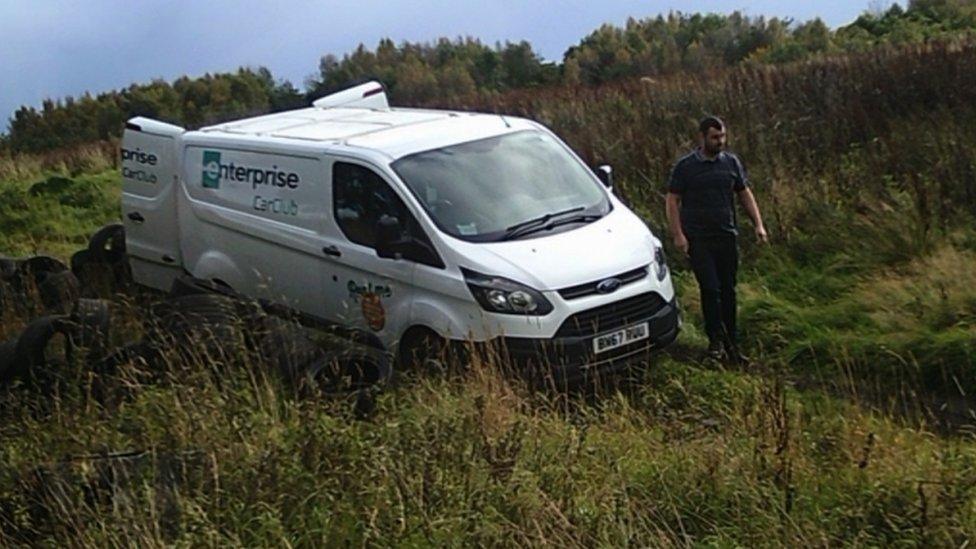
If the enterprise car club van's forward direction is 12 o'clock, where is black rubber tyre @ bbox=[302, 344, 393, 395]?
The black rubber tyre is roughly at 2 o'clock from the enterprise car club van.

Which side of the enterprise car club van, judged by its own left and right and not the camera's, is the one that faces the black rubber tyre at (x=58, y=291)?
back

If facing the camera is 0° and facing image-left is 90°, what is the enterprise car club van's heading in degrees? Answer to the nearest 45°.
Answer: approximately 315°

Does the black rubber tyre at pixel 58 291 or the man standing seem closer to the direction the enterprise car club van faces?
the man standing

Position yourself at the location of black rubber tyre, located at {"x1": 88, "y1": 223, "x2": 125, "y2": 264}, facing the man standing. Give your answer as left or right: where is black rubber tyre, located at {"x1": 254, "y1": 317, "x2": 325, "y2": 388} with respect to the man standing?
right

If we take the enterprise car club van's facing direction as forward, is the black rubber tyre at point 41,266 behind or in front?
behind

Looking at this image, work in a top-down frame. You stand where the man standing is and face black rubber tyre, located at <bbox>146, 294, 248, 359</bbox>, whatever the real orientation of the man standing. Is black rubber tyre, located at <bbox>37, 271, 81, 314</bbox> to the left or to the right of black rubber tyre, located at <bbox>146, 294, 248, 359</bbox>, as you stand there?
right

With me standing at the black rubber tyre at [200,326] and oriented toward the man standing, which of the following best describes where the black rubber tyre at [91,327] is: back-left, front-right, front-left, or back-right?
back-left

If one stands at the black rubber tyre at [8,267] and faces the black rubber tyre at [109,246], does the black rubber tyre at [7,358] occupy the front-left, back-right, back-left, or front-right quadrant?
back-right

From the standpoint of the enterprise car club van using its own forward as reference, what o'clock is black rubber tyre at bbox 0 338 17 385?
The black rubber tyre is roughly at 4 o'clock from the enterprise car club van.

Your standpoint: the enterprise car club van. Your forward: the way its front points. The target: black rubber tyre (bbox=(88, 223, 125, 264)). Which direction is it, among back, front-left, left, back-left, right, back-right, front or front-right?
back

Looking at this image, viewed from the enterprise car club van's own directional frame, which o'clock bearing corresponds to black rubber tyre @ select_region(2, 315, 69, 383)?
The black rubber tyre is roughly at 4 o'clock from the enterprise car club van.

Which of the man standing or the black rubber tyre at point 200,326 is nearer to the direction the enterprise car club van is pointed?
the man standing

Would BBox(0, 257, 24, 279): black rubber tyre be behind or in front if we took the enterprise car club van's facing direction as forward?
behind
